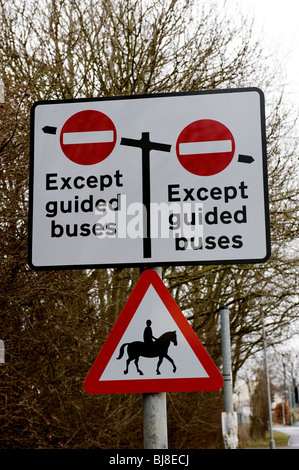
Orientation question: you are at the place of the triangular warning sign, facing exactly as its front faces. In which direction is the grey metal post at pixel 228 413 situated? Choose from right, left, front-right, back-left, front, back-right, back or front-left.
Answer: back

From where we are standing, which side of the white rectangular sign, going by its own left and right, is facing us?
front

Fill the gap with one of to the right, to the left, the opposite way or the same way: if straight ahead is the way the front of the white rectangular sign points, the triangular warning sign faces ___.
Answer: the same way

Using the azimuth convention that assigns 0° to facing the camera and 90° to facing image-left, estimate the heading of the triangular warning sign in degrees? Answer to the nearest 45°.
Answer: approximately 0°

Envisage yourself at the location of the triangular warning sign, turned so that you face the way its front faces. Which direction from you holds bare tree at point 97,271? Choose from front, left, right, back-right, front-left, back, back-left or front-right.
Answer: back

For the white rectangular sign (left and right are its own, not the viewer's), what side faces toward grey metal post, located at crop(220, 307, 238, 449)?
back

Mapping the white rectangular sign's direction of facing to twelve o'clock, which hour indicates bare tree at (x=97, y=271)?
The bare tree is roughly at 6 o'clock from the white rectangular sign.

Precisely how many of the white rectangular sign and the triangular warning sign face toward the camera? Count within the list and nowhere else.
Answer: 2
